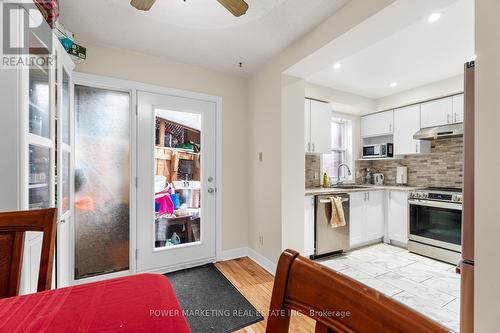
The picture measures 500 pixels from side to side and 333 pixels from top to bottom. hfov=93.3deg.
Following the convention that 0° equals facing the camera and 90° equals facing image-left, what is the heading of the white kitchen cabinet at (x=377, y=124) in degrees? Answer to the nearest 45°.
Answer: approximately 45°

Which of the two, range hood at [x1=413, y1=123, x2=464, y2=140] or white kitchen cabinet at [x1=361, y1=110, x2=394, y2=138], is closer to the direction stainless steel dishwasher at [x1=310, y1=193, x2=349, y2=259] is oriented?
the range hood

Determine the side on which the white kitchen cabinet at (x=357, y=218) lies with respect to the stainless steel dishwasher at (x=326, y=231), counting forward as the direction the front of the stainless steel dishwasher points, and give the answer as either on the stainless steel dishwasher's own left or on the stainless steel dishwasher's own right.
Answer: on the stainless steel dishwasher's own left

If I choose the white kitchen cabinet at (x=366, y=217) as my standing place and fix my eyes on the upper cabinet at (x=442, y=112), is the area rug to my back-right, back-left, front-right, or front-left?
back-right
